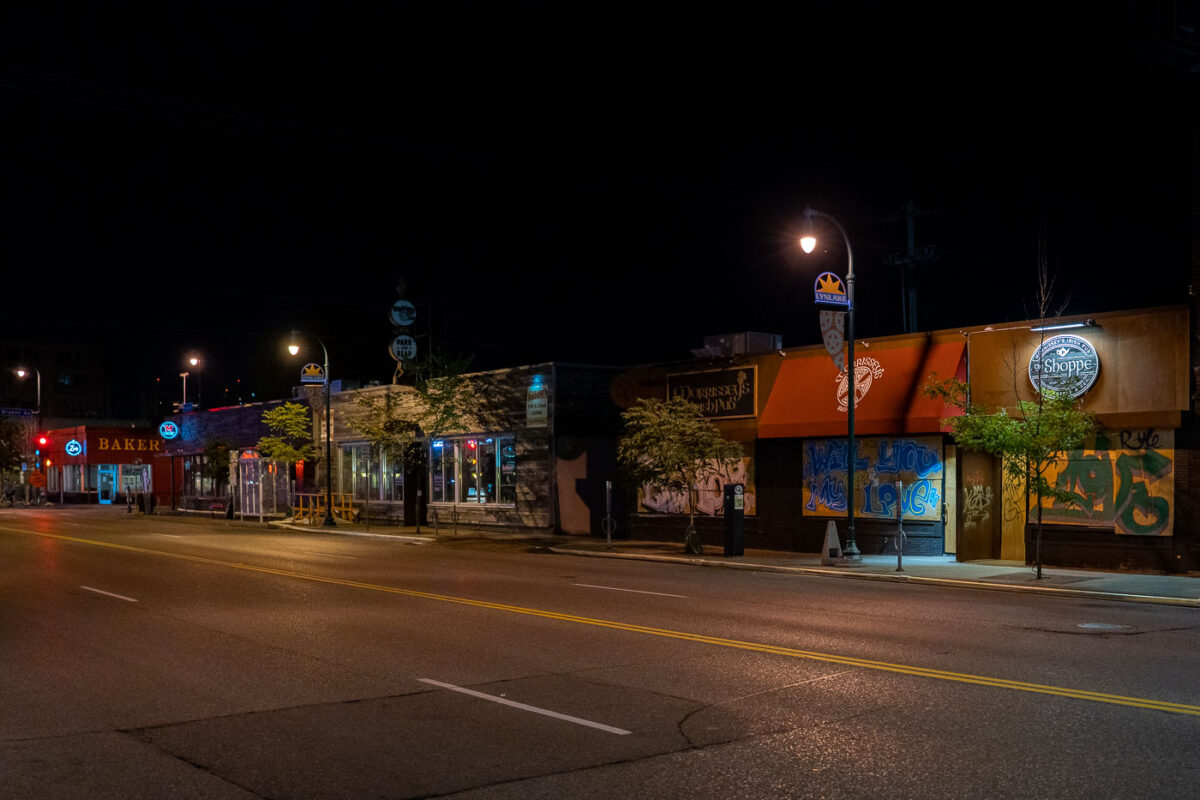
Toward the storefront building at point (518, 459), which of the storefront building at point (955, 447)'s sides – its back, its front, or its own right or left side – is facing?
right

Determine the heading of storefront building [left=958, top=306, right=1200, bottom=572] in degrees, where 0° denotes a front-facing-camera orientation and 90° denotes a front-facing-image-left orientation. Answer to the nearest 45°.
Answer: approximately 0°

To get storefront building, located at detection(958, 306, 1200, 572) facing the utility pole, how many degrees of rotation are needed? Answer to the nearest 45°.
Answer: approximately 180°

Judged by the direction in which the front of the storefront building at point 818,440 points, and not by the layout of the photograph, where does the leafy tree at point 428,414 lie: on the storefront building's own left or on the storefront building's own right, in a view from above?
on the storefront building's own right

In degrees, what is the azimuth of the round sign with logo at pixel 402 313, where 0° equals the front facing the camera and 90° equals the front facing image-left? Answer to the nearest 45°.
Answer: approximately 0°

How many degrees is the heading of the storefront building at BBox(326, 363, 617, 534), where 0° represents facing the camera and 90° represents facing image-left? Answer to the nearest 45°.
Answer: approximately 45°

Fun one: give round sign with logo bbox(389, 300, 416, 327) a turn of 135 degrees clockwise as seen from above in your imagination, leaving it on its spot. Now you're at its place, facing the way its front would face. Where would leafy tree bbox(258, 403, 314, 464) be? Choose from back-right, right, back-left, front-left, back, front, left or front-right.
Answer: front

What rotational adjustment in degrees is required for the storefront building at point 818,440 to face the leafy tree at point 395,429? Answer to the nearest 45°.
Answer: approximately 90° to its right

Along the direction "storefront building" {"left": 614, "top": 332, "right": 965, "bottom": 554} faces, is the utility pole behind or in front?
behind
